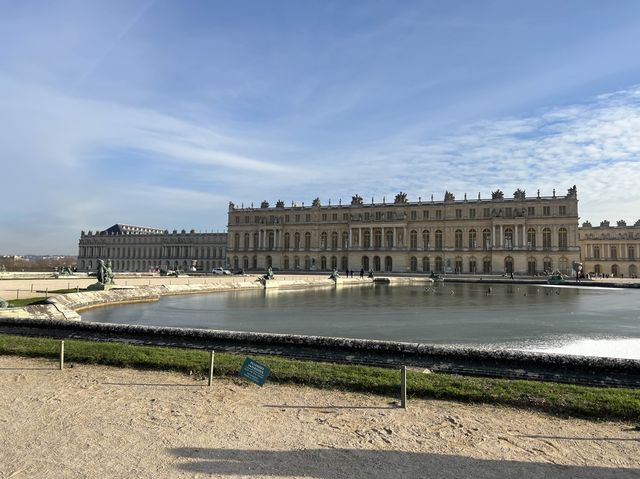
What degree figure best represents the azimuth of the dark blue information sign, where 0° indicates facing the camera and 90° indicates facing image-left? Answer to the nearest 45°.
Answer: approximately 0°
